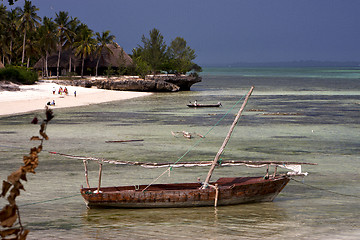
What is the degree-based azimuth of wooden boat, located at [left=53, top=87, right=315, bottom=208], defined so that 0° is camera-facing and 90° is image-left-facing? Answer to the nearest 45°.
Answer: approximately 270°
